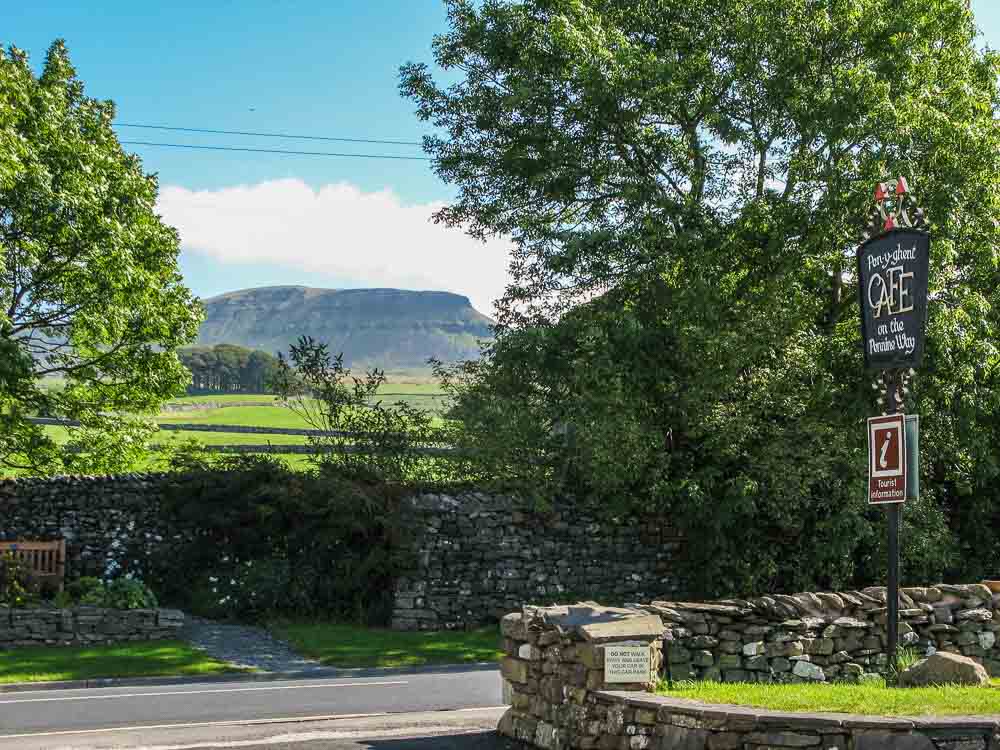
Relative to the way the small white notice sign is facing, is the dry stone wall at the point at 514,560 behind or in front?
behind

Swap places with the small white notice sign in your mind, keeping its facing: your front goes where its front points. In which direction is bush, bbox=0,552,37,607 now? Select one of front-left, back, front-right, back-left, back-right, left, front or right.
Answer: back-right

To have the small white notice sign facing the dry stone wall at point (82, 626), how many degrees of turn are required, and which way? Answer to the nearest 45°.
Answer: approximately 135° to its right

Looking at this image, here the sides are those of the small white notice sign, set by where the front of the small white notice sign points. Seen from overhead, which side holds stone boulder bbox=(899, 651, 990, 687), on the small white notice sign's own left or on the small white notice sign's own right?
on the small white notice sign's own left

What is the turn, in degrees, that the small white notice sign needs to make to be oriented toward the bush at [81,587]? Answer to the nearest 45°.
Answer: approximately 135° to its right

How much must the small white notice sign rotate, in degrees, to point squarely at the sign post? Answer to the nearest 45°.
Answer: approximately 135° to its left

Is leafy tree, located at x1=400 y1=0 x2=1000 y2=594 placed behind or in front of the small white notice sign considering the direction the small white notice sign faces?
behind

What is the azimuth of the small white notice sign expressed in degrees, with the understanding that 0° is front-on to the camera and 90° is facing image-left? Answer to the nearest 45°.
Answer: approximately 0°

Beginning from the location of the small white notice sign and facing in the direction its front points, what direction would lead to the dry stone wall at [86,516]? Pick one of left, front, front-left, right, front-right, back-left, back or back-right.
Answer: back-right

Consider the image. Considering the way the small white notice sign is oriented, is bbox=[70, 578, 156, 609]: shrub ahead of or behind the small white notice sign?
behind
